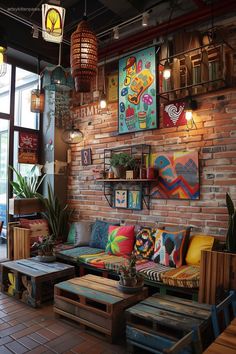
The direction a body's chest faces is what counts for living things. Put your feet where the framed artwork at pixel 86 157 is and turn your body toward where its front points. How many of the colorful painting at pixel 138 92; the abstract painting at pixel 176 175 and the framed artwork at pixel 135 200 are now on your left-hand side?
3

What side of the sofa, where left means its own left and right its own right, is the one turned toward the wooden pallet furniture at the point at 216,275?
left

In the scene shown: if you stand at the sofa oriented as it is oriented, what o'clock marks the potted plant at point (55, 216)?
The potted plant is roughly at 3 o'clock from the sofa.

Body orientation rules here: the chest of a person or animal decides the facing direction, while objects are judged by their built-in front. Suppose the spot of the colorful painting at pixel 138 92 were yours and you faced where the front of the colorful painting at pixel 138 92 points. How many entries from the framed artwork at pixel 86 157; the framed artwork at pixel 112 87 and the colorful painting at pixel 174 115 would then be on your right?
2

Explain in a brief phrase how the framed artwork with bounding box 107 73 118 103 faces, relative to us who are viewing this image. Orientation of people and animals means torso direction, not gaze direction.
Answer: facing the viewer and to the left of the viewer

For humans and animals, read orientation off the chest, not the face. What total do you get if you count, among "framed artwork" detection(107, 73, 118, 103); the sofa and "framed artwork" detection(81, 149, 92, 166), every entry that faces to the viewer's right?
0

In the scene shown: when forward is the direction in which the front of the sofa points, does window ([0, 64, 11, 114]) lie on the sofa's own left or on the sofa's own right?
on the sofa's own right

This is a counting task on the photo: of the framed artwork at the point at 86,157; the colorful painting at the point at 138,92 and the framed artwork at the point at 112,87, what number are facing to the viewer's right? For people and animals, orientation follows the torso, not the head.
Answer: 0

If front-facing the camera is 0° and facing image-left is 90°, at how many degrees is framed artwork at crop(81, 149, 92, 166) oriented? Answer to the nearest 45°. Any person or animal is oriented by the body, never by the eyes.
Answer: approximately 45°

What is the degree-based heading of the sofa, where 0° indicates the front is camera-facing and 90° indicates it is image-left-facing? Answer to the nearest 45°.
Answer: approximately 45°

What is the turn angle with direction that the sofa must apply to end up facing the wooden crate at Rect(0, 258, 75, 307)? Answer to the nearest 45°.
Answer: approximately 45° to its right
